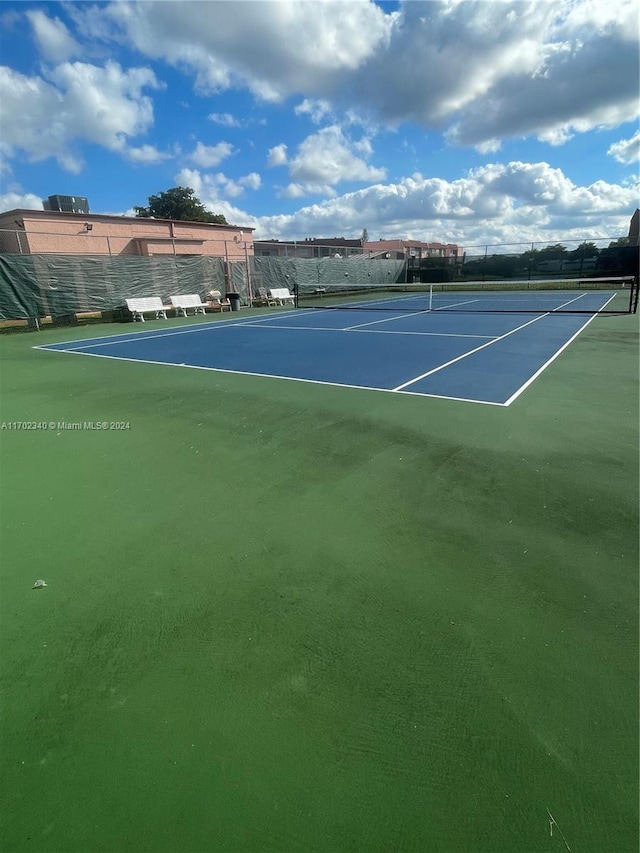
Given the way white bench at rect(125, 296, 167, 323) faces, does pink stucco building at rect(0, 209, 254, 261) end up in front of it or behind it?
behind

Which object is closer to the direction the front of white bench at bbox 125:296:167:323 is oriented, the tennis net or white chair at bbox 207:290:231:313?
the tennis net

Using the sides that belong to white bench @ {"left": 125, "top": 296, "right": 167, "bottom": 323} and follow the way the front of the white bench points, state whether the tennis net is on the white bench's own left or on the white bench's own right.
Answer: on the white bench's own left

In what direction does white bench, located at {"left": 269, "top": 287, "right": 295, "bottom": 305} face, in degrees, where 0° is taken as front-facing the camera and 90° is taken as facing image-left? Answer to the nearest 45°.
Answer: approximately 315°

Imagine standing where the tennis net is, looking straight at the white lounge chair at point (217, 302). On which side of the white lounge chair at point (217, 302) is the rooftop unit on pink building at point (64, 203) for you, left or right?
right

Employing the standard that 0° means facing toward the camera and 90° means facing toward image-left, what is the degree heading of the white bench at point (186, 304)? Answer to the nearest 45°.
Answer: approximately 315°

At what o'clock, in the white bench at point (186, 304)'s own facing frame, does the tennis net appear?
The tennis net is roughly at 10 o'clock from the white bench.

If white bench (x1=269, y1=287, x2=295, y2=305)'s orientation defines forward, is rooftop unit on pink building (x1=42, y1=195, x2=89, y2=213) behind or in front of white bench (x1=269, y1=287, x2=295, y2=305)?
behind

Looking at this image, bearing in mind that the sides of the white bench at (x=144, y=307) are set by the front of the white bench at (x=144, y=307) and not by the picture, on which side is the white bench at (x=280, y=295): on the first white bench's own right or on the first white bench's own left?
on the first white bench's own left
